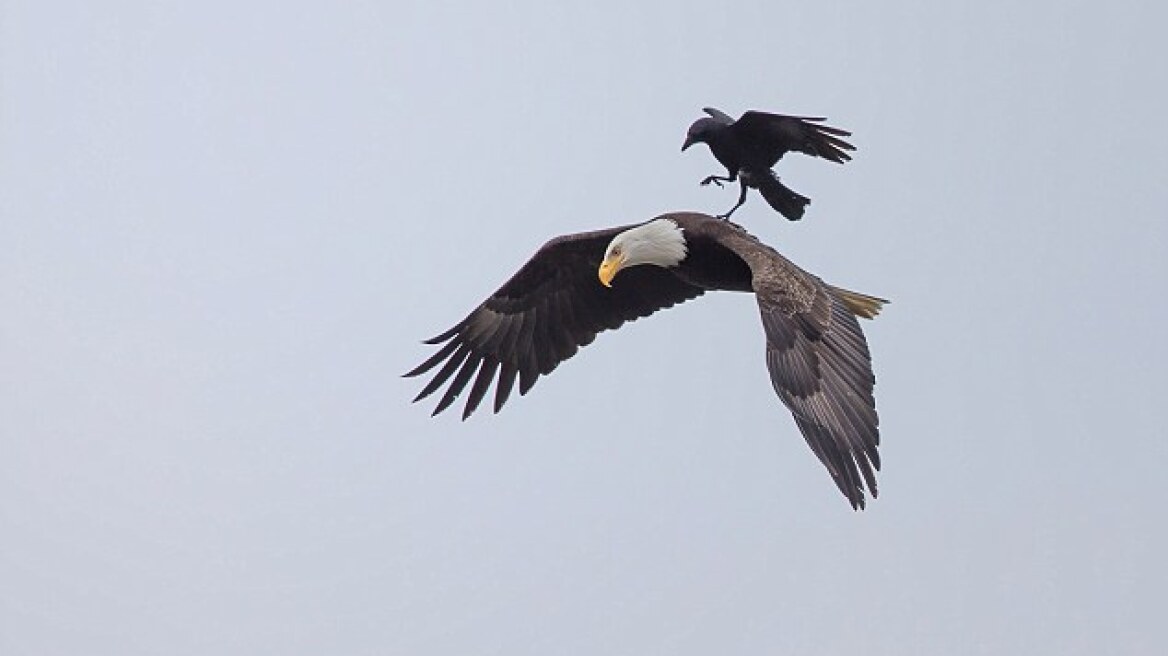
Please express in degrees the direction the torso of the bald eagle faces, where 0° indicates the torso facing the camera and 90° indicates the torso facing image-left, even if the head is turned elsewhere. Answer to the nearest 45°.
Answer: approximately 45°

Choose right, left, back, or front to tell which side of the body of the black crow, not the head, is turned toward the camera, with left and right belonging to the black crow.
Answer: left
